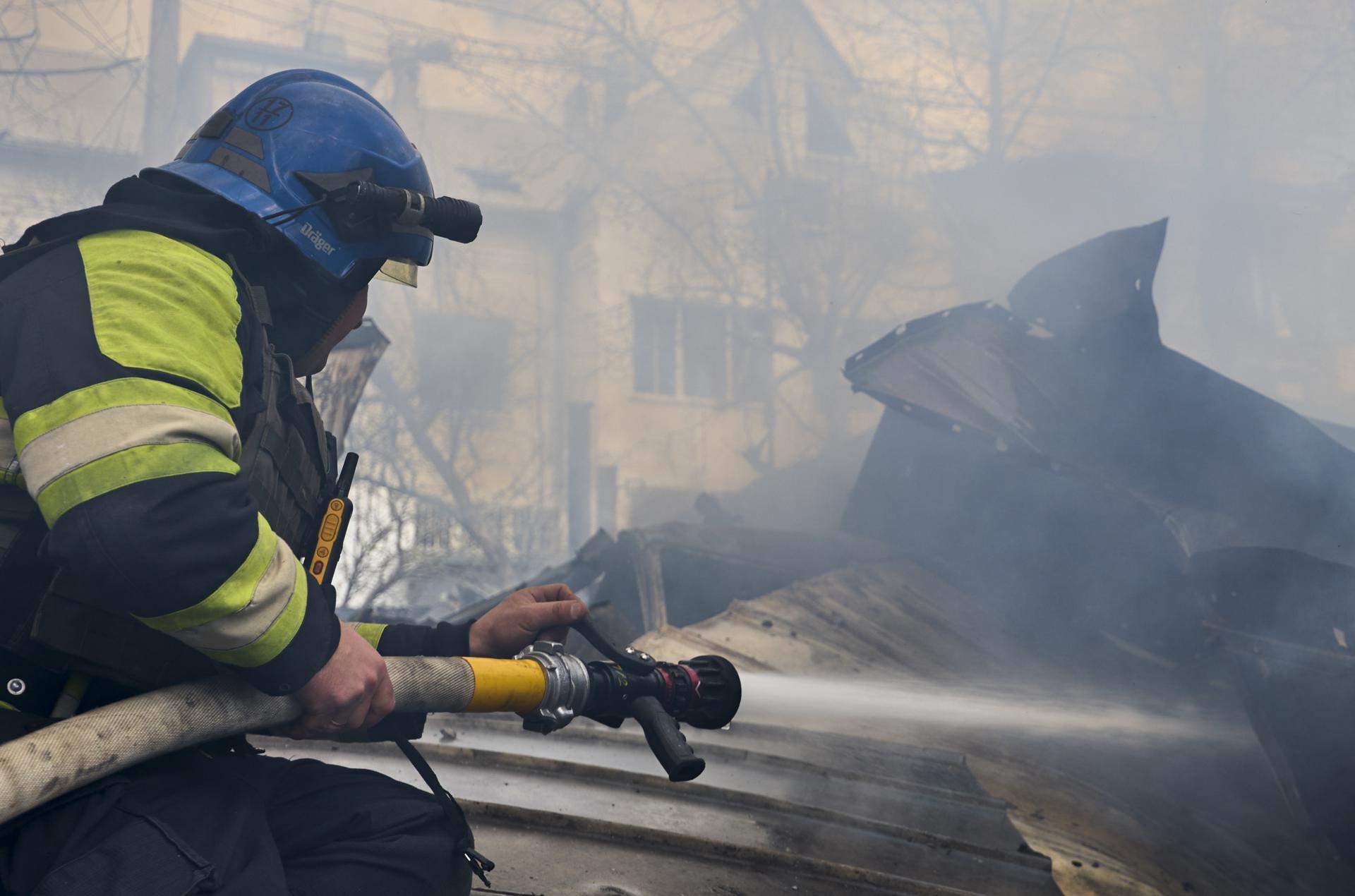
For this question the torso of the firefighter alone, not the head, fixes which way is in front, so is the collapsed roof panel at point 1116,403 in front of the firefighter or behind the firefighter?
in front

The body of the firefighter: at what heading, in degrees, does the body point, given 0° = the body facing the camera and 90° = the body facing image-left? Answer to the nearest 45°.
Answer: approximately 270°

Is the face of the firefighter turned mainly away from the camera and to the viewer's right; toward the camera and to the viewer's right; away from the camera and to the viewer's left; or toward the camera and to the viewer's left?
away from the camera and to the viewer's right
